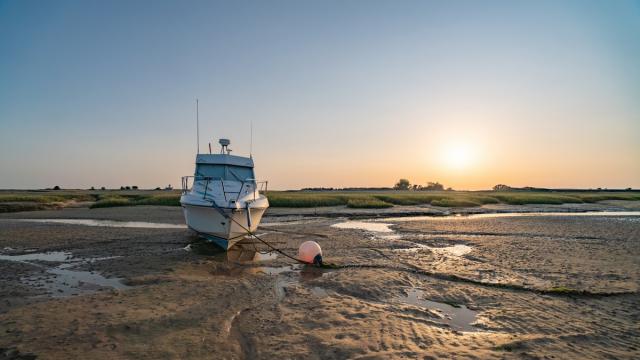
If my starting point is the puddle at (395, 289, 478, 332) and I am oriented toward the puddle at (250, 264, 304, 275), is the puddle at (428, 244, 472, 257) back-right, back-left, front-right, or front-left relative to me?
front-right

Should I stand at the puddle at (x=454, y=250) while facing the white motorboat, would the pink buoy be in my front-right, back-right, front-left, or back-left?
front-left

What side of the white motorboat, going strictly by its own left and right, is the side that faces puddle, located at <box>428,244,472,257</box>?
left

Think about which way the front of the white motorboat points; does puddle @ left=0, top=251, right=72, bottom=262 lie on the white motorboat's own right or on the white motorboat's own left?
on the white motorboat's own right

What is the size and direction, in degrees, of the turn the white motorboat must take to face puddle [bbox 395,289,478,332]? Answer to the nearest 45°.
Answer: approximately 45° to its left

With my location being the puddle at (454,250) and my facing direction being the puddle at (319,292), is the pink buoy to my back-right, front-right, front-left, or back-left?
front-right

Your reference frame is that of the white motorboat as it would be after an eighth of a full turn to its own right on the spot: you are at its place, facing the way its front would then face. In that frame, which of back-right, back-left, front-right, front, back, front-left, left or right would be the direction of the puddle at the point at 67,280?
front

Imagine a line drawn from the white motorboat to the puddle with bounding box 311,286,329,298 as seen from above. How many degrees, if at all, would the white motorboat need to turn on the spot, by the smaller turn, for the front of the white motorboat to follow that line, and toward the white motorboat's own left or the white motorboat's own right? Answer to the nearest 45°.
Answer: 0° — it already faces it

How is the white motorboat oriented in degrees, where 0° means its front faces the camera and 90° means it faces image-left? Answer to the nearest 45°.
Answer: approximately 0°

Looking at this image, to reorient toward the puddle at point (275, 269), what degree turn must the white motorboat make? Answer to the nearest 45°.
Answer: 0° — it already faces it

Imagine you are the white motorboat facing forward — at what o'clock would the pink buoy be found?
The pink buoy is roughly at 11 o'clock from the white motorboat.

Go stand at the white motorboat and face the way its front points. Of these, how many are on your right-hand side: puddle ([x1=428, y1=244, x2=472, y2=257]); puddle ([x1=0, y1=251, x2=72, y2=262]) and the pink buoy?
1
